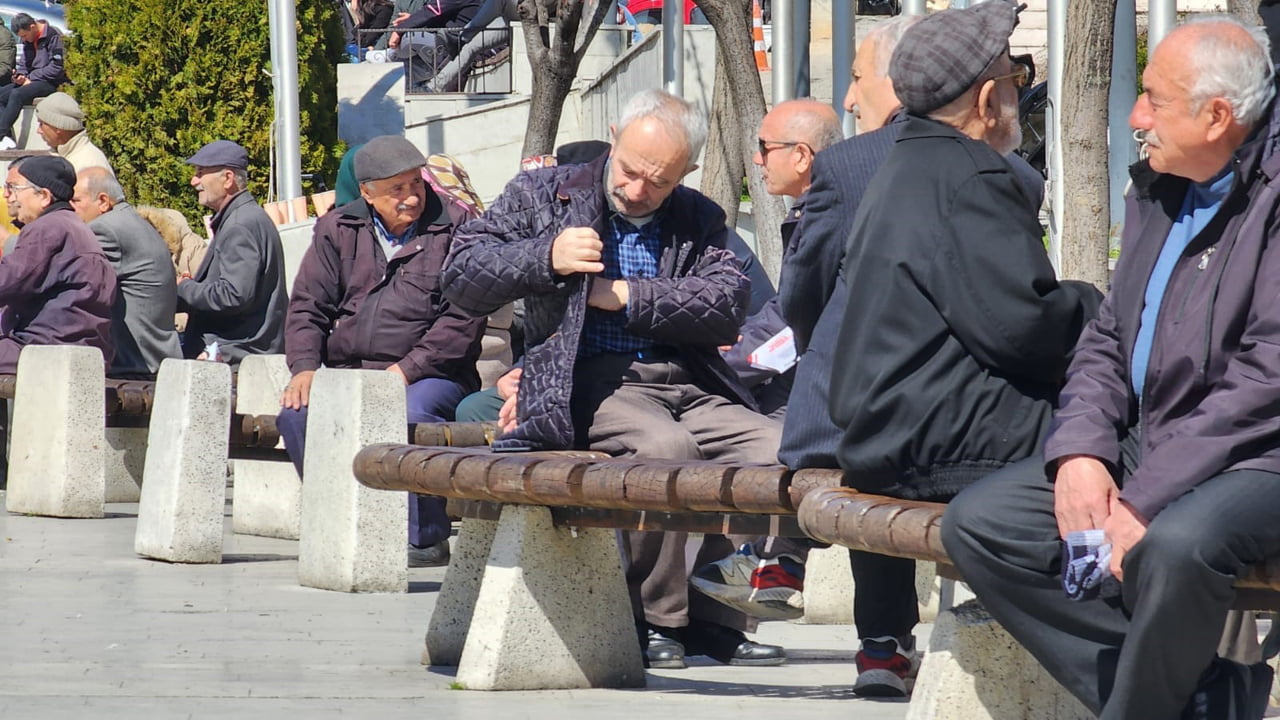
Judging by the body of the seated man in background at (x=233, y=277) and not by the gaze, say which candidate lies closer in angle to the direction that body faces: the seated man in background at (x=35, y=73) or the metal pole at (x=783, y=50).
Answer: the seated man in background

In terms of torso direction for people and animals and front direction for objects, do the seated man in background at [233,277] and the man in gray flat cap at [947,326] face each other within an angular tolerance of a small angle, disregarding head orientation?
no

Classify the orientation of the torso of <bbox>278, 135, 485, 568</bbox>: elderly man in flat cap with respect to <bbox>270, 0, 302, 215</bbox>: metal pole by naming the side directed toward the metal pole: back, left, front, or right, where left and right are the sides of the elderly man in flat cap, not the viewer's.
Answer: back

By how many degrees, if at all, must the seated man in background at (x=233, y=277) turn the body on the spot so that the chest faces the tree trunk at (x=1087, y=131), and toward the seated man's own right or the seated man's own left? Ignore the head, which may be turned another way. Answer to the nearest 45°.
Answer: approximately 135° to the seated man's own left

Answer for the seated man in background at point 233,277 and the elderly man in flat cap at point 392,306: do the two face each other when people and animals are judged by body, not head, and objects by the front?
no

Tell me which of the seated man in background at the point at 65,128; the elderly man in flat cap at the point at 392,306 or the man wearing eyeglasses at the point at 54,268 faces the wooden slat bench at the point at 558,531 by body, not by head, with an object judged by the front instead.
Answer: the elderly man in flat cap

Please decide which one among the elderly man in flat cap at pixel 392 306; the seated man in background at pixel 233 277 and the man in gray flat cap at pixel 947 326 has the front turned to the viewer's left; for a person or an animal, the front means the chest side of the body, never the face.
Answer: the seated man in background

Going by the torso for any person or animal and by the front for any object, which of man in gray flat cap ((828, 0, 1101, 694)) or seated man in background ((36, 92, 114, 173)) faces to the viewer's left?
the seated man in background

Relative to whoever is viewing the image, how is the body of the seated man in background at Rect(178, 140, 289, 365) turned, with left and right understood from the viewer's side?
facing to the left of the viewer

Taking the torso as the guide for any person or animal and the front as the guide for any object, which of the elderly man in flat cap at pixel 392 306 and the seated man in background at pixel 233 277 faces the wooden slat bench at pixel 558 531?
the elderly man in flat cap

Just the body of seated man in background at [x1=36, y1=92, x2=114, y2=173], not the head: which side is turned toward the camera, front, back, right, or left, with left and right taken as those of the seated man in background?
left

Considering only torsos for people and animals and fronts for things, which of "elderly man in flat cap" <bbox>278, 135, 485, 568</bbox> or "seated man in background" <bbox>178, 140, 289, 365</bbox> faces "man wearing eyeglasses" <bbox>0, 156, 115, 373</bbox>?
the seated man in background

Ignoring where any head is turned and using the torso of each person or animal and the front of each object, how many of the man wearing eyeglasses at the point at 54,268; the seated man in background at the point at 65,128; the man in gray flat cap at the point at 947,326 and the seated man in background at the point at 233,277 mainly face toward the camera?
0

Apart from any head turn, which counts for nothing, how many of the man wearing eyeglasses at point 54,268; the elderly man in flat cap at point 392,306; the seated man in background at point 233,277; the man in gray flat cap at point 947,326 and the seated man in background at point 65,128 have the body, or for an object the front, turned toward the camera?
1

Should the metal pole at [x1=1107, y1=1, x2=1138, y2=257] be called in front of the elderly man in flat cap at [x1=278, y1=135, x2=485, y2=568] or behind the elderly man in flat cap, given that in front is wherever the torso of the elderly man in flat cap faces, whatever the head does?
behind

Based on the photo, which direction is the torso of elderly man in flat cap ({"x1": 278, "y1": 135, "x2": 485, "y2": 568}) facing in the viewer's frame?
toward the camera

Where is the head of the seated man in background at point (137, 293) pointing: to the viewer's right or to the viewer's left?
to the viewer's left

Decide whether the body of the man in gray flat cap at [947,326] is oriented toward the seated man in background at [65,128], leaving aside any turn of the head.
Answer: no
